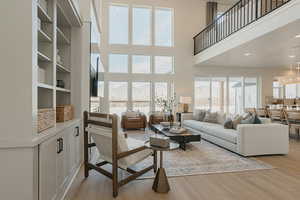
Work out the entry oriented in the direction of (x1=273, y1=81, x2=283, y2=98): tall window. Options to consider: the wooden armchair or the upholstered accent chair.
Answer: the wooden armchair

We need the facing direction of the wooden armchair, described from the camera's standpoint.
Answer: facing away from the viewer and to the right of the viewer

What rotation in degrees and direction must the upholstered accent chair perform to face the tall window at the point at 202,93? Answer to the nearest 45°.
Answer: approximately 135° to its left

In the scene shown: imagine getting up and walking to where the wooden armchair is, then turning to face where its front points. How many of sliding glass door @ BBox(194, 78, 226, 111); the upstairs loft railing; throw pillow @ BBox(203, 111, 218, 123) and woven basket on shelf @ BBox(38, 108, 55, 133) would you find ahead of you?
3

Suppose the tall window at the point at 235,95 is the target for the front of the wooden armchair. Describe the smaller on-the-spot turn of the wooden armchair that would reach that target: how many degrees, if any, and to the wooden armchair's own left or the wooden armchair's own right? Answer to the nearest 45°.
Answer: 0° — it already faces it

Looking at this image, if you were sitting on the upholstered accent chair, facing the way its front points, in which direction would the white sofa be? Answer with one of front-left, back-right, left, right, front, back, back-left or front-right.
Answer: front-left

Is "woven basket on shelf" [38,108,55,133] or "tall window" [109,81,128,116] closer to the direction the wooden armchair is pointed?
the tall window

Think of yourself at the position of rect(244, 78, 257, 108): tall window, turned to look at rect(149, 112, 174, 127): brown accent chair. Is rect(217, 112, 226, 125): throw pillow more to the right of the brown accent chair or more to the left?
left

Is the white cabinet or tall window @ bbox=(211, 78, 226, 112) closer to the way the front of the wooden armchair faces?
the tall window

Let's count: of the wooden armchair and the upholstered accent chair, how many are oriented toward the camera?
1

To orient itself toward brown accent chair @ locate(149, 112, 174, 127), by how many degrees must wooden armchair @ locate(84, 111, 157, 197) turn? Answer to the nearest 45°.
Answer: approximately 45° to its left

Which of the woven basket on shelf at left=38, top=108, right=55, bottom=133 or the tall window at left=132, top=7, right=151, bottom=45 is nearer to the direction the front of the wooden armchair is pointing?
the tall window

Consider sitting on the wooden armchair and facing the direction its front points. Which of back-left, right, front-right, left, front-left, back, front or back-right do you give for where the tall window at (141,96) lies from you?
front-left

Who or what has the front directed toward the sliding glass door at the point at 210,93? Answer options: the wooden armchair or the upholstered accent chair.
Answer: the wooden armchair
